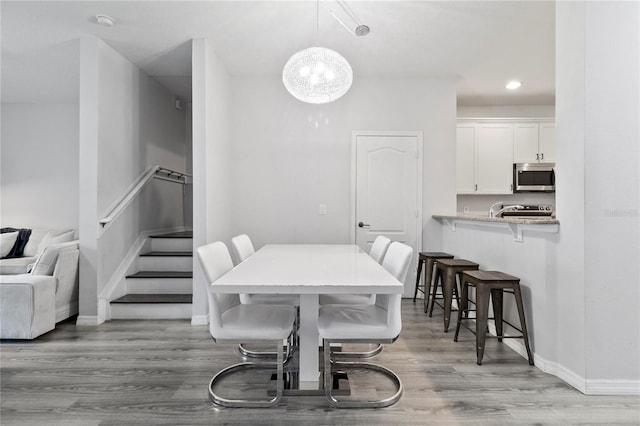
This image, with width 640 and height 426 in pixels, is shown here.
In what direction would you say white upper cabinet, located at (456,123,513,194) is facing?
toward the camera

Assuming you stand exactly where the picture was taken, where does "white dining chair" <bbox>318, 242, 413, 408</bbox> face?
facing to the left of the viewer

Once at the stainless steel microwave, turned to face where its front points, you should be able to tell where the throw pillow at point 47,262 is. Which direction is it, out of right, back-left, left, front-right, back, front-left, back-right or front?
front-right

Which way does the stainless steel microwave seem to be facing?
toward the camera

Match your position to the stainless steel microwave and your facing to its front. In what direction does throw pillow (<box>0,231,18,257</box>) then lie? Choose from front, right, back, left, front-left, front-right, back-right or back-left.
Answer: front-right

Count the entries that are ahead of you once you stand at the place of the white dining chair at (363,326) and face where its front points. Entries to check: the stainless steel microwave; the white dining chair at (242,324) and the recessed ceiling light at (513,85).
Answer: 1

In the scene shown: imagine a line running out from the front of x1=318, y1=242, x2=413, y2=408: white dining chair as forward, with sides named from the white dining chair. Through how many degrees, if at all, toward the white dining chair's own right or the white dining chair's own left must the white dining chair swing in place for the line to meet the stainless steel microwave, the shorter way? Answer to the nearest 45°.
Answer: approximately 135° to the white dining chair's own right

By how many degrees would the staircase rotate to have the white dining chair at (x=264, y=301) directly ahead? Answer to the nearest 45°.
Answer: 0° — it already faces it

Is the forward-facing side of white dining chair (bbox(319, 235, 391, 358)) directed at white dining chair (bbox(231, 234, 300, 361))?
yes

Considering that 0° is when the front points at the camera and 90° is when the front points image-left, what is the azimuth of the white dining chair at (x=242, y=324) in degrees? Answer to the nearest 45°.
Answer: approximately 270°

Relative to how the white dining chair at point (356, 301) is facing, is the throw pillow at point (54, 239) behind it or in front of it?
in front

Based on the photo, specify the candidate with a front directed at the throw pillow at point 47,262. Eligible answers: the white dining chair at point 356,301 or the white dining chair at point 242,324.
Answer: the white dining chair at point 356,301

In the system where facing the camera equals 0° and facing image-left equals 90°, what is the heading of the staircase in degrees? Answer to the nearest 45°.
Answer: approximately 0°

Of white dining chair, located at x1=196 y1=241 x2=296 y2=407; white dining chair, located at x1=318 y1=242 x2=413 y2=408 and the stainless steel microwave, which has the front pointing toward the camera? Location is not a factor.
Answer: the stainless steel microwave

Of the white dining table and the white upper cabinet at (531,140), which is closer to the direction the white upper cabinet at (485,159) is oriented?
the white dining table
